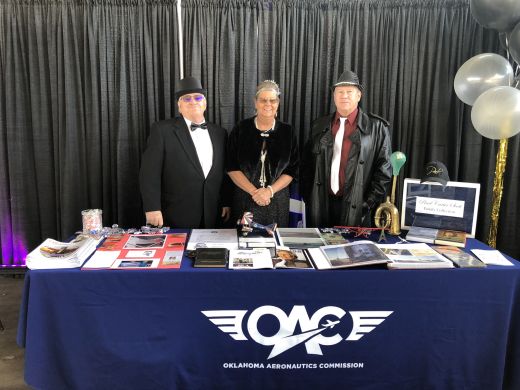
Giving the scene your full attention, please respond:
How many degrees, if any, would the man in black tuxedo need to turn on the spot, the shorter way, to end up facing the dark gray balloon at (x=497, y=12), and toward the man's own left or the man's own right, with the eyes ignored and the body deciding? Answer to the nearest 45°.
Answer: approximately 45° to the man's own left

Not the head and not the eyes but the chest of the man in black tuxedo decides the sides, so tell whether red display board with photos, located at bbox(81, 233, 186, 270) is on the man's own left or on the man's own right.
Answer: on the man's own right

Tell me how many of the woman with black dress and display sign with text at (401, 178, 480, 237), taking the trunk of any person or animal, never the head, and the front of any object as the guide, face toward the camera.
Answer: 2
